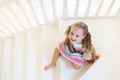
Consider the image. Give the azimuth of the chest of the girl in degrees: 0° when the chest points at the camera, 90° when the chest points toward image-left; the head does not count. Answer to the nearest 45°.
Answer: approximately 45°
